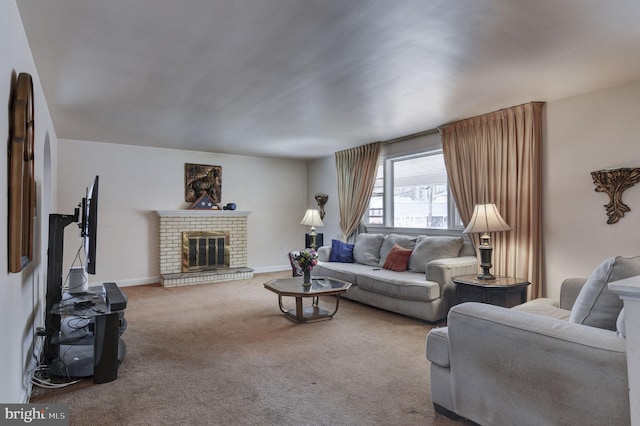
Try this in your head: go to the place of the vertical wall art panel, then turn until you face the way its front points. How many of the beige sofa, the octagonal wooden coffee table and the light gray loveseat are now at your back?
0

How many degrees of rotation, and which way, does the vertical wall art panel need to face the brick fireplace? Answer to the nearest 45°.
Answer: approximately 45° to its left

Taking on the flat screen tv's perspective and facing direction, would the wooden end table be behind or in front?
in front

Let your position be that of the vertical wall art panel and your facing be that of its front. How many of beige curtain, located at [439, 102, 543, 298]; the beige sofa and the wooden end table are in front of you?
3

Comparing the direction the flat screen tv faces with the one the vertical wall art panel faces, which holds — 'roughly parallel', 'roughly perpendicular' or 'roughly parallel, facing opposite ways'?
roughly parallel

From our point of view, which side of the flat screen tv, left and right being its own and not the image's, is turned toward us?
right

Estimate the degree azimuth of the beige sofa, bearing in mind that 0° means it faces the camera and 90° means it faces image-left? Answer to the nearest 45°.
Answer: approximately 45°

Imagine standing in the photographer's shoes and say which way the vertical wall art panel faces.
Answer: facing to the right of the viewer

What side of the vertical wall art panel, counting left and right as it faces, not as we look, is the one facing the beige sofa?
front

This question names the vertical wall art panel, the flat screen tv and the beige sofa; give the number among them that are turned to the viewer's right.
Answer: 2

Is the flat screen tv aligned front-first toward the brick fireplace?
no

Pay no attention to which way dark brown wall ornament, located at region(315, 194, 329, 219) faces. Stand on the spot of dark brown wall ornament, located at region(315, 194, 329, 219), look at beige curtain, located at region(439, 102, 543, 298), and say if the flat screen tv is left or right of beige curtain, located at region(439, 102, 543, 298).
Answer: right

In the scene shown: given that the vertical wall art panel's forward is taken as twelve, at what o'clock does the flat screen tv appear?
The flat screen tv is roughly at 10 o'clock from the vertical wall art panel.

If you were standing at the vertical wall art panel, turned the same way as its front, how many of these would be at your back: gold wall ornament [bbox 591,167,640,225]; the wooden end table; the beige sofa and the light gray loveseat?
0

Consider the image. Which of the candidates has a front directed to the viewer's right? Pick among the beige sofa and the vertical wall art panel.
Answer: the vertical wall art panel
